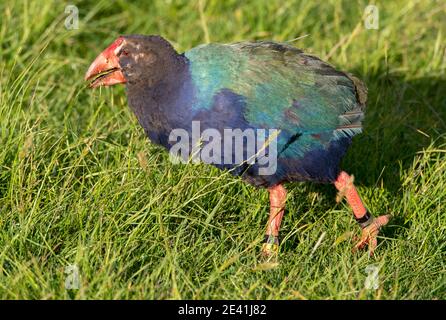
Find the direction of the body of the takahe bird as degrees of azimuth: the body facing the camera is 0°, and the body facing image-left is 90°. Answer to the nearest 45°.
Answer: approximately 90°
